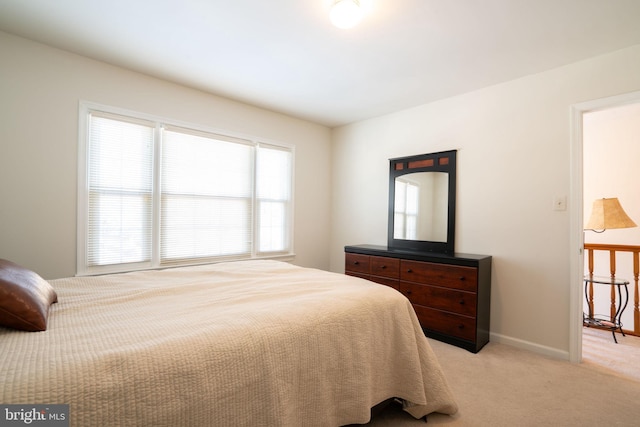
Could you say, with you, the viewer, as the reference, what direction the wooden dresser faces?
facing the viewer and to the left of the viewer

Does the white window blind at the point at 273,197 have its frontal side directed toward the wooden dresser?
yes

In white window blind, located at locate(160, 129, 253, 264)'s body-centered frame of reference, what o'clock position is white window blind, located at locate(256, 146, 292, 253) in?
white window blind, located at locate(256, 146, 292, 253) is roughly at 10 o'clock from white window blind, located at locate(160, 129, 253, 264).

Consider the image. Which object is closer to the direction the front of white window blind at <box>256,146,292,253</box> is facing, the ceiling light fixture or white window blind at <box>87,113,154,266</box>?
the ceiling light fixture

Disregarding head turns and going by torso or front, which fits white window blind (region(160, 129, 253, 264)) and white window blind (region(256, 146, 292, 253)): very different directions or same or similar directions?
same or similar directions

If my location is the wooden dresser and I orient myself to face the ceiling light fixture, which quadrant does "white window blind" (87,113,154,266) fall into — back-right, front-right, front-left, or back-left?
front-right

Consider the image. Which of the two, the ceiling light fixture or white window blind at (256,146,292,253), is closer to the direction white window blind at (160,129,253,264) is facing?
the ceiling light fixture

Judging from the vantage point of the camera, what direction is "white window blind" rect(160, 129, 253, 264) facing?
facing the viewer and to the right of the viewer

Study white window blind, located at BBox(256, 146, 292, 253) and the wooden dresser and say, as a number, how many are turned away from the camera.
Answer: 0

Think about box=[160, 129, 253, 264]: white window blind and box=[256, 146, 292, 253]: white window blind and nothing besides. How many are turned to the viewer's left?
0

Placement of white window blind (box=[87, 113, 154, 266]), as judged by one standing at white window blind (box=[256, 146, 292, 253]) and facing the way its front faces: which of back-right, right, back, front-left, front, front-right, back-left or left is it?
right

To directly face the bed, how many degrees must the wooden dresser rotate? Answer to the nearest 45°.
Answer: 0° — it already faces it

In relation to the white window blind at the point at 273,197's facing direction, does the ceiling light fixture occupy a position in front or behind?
in front

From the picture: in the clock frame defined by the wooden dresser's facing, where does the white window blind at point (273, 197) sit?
The white window blind is roughly at 2 o'clock from the wooden dresser.
